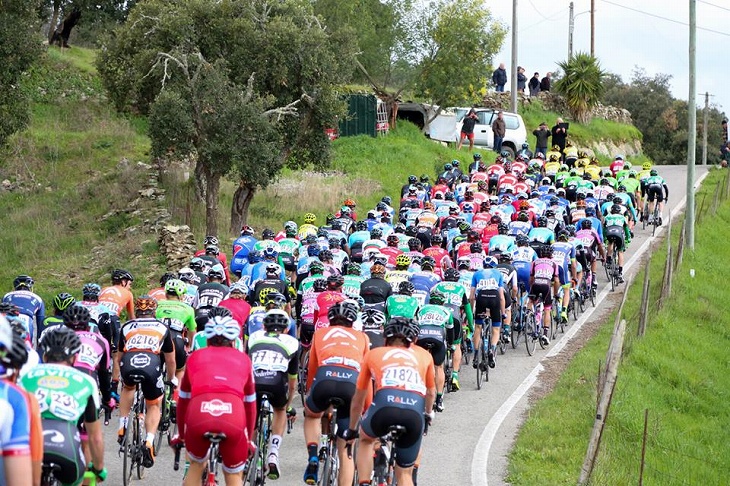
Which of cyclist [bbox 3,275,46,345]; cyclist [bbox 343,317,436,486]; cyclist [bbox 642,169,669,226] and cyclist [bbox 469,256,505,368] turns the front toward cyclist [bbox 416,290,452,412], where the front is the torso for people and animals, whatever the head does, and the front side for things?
cyclist [bbox 343,317,436,486]

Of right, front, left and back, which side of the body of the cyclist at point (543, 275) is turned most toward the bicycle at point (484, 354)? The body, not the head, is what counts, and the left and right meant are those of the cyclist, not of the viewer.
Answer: back

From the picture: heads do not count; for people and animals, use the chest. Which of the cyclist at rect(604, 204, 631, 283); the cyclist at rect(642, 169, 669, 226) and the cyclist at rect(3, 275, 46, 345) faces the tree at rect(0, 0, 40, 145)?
the cyclist at rect(3, 275, 46, 345)

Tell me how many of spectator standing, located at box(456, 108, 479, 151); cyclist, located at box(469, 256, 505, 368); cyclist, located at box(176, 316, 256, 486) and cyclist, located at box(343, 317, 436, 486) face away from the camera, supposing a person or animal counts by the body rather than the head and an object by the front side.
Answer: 3

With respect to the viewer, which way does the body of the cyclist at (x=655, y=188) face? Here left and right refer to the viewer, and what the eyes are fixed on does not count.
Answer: facing away from the viewer

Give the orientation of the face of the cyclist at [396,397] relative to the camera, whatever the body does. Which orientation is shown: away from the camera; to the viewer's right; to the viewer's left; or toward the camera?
away from the camera

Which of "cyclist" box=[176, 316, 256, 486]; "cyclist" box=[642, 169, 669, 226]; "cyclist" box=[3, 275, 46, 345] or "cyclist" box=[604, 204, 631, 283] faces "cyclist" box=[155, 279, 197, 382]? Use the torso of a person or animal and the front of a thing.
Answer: "cyclist" box=[176, 316, 256, 486]

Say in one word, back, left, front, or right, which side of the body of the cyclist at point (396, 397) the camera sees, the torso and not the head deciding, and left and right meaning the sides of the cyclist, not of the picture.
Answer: back

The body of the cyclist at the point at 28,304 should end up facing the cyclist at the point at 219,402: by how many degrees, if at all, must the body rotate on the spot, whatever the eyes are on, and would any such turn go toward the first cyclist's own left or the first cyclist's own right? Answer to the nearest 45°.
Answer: approximately 180°

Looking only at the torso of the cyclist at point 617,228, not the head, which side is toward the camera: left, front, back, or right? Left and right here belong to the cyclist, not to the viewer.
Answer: back

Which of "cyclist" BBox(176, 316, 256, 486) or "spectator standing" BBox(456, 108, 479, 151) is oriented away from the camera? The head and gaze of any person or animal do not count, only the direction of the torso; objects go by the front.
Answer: the cyclist

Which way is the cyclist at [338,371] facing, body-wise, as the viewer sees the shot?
away from the camera

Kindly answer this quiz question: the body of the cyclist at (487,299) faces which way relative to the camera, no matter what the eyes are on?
away from the camera

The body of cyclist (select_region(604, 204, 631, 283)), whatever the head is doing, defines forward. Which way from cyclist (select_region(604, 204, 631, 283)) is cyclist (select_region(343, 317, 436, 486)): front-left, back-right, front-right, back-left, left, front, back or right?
back

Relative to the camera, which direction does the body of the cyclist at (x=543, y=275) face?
away from the camera

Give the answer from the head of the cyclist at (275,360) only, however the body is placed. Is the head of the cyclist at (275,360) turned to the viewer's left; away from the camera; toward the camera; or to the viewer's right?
away from the camera

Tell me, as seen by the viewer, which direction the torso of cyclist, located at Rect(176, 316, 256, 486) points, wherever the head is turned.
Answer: away from the camera

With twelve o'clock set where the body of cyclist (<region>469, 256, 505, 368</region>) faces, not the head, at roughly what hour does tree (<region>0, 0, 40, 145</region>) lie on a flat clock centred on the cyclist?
The tree is roughly at 10 o'clock from the cyclist.

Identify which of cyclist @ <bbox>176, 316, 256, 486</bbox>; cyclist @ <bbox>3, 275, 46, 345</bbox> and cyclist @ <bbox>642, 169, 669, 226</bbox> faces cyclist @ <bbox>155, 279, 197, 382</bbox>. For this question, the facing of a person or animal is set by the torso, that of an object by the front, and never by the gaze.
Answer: cyclist @ <bbox>176, 316, 256, 486</bbox>

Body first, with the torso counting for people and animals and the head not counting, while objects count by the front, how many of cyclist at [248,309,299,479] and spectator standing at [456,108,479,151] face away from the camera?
1
